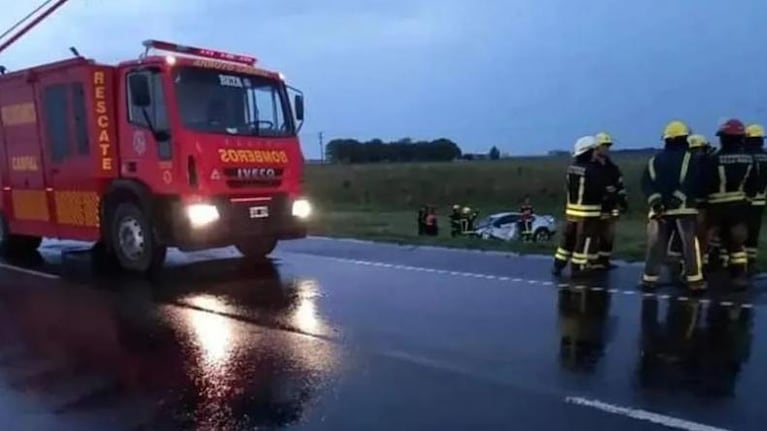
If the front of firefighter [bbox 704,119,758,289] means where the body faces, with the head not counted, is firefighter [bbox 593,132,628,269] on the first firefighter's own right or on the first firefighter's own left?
on the first firefighter's own left

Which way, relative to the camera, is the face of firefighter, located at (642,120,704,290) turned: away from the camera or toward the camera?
away from the camera

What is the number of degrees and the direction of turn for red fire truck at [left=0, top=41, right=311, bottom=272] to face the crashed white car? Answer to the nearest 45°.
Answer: approximately 90° to its left

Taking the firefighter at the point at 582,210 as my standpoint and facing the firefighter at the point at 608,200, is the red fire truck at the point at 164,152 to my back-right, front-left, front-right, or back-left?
back-left

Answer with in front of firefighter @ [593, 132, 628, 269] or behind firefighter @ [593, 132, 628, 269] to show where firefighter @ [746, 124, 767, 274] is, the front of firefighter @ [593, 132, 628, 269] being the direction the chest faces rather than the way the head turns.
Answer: in front

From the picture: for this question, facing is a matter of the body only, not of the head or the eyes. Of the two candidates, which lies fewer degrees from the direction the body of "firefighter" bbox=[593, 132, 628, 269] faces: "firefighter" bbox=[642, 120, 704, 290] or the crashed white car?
the firefighter

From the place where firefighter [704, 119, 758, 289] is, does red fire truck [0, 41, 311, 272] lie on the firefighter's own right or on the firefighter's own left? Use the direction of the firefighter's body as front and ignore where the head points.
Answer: on the firefighter's own left

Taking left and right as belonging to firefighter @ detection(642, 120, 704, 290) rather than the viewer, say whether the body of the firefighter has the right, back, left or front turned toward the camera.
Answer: back

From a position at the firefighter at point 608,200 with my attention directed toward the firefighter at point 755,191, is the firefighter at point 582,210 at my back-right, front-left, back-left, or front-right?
back-right
